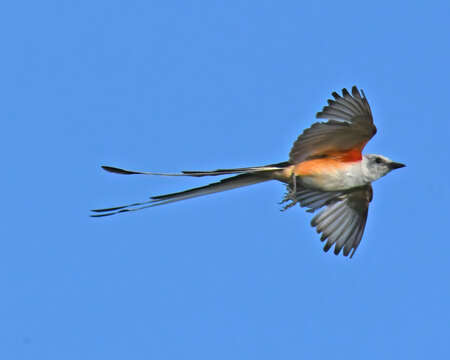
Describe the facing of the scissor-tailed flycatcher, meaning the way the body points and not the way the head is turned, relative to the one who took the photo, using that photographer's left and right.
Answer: facing to the right of the viewer
